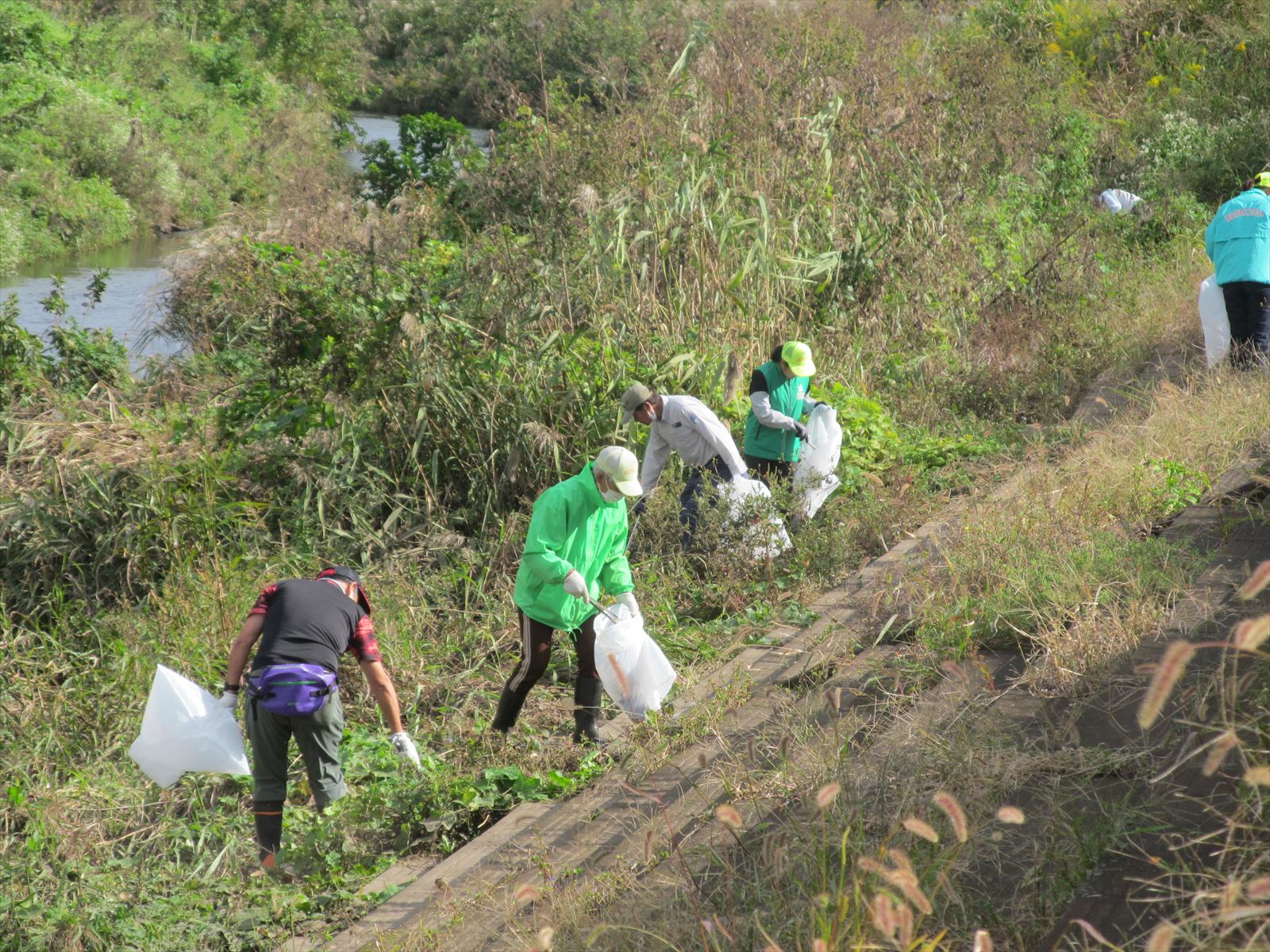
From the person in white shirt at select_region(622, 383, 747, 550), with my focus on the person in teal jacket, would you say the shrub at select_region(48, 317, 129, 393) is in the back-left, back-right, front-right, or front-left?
back-left

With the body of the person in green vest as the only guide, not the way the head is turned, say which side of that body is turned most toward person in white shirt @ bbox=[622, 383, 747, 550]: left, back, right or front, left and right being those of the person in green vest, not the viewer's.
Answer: right

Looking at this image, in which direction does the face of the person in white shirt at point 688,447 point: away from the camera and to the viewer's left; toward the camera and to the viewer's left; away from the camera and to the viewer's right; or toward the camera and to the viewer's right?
toward the camera and to the viewer's left

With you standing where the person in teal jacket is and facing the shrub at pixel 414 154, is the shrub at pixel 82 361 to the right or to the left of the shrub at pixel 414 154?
left

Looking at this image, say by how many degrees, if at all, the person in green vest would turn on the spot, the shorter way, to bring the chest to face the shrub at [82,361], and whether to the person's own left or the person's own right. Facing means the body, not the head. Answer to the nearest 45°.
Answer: approximately 180°

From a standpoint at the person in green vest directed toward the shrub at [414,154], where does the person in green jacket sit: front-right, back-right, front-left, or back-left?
back-left

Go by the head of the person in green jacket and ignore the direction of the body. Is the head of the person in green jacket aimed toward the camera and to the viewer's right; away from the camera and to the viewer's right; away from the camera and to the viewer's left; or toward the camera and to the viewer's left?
toward the camera and to the viewer's right

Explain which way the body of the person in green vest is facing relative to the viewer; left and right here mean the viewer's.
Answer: facing the viewer and to the right of the viewer

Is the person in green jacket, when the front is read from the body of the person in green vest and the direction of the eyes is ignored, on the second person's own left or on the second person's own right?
on the second person's own right

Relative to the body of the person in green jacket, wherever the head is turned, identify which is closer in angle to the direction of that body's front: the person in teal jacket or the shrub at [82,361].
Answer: the person in teal jacket
